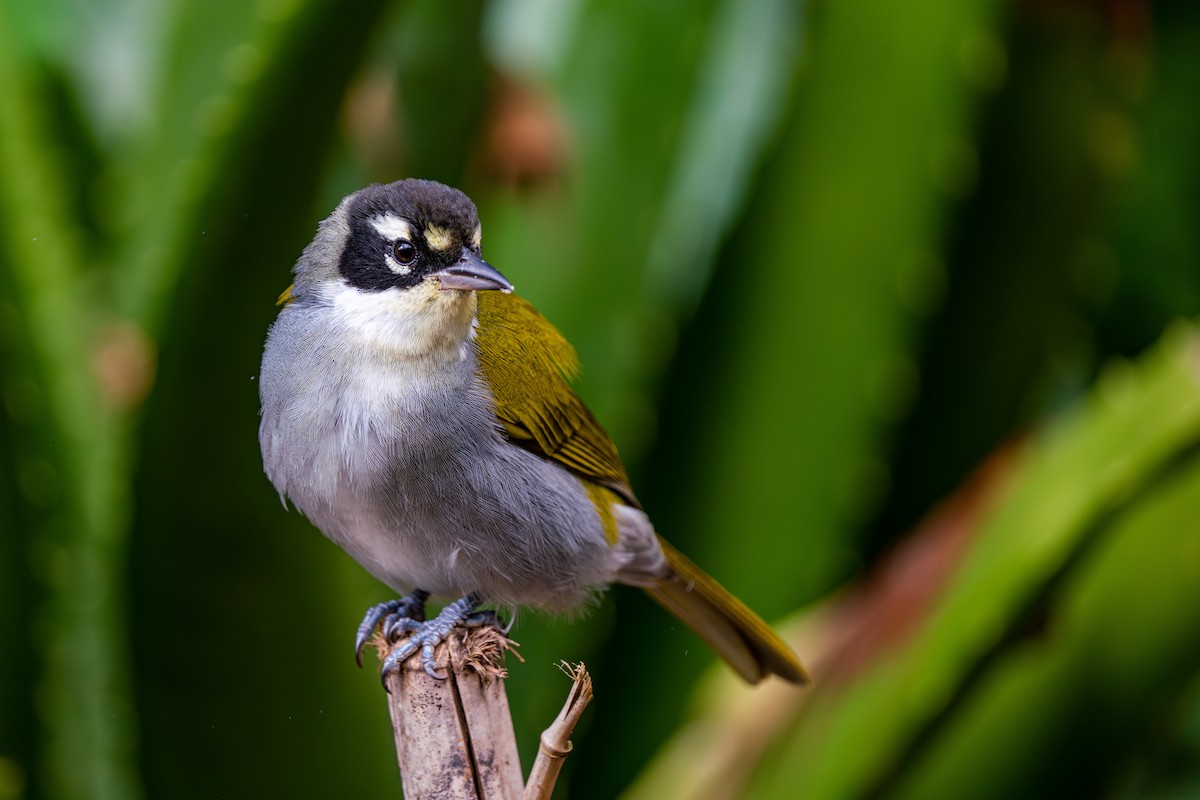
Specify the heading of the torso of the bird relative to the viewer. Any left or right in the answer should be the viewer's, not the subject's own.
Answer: facing the viewer and to the left of the viewer
